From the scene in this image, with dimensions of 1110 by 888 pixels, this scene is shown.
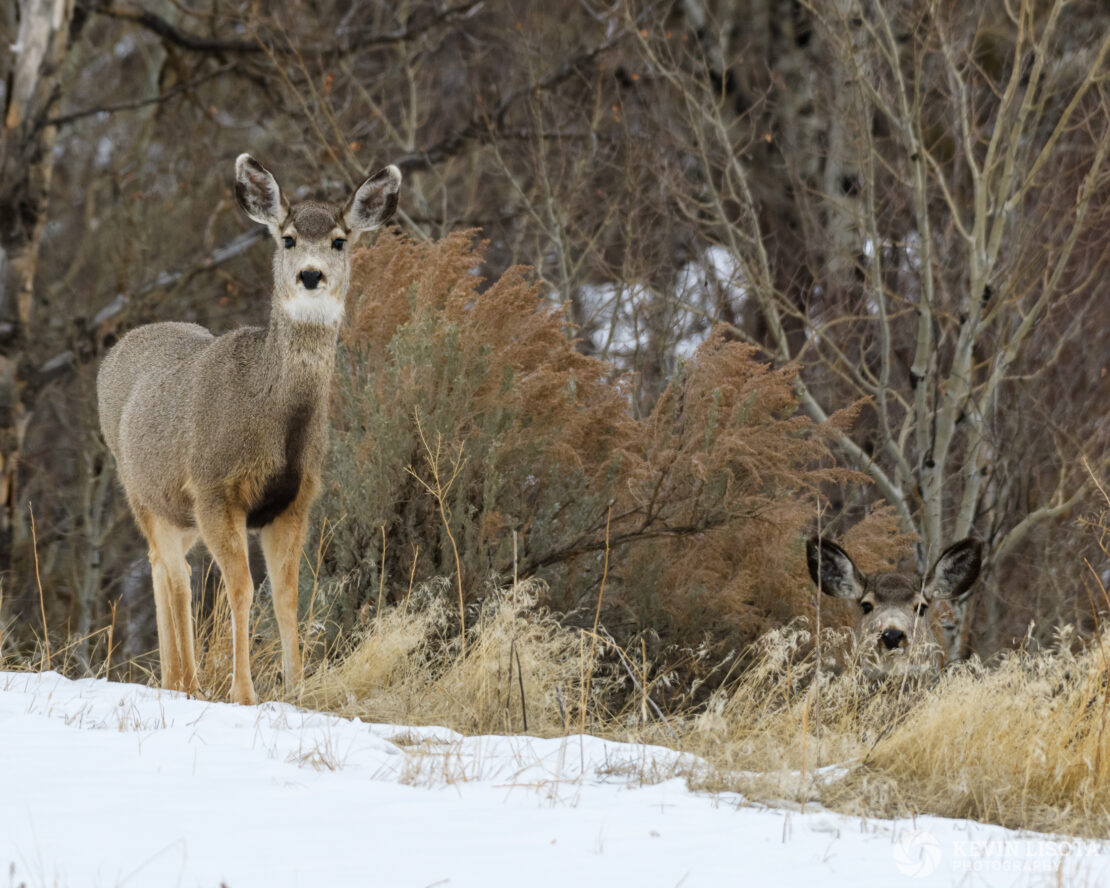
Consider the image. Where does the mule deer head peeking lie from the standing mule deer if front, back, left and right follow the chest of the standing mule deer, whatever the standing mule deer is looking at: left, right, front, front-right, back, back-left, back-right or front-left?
front-left

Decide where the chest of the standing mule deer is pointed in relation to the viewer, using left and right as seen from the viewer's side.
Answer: facing the viewer and to the right of the viewer

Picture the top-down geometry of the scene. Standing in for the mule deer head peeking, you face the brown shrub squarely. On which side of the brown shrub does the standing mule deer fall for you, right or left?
left

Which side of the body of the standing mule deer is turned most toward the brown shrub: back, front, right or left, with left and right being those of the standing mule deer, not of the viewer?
left

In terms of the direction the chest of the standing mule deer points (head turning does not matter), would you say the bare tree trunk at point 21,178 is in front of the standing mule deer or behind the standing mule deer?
behind
